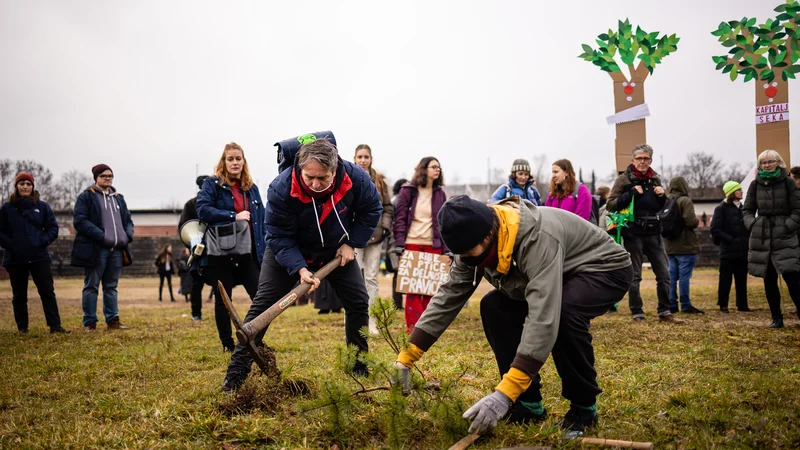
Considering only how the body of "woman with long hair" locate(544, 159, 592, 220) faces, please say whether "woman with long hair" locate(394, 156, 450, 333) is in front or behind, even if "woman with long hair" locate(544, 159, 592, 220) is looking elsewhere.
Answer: in front

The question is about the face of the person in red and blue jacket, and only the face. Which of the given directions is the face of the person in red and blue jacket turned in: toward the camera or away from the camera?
toward the camera

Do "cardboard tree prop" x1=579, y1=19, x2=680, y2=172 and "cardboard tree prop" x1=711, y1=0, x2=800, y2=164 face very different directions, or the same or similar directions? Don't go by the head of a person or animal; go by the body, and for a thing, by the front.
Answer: same or similar directions

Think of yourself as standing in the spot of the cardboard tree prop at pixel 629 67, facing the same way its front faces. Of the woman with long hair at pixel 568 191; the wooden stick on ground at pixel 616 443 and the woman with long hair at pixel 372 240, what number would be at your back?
0

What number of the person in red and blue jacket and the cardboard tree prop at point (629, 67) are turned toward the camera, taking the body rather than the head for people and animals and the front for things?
2

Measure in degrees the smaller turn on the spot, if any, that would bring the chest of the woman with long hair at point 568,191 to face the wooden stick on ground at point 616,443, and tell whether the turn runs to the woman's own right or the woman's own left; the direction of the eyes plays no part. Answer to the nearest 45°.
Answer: approximately 45° to the woman's own left

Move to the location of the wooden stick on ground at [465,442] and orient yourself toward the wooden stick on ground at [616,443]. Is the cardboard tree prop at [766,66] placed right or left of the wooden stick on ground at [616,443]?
left

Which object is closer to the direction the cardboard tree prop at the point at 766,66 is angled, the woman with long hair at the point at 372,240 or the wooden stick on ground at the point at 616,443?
the wooden stick on ground

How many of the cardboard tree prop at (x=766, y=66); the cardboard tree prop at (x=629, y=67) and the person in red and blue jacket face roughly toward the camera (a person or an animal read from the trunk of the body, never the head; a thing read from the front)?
3

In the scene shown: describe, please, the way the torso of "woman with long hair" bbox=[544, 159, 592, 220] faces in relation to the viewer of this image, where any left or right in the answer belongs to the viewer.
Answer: facing the viewer and to the left of the viewer

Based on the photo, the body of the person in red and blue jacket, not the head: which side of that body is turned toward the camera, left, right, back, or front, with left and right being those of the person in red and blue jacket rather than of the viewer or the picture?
front

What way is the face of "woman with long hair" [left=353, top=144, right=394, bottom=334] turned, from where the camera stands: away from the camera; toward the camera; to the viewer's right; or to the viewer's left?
toward the camera

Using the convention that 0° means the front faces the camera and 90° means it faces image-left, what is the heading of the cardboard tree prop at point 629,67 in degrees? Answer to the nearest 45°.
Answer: approximately 0°

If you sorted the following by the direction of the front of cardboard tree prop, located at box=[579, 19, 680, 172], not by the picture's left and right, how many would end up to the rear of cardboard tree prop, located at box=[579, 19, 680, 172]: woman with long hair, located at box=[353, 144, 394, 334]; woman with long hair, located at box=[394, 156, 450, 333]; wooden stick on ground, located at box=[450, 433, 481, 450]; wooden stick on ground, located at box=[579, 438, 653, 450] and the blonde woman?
0

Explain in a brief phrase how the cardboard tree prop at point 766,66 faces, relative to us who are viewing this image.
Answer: facing the viewer

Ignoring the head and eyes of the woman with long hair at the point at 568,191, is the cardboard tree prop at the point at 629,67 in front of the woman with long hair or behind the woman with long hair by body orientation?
behind

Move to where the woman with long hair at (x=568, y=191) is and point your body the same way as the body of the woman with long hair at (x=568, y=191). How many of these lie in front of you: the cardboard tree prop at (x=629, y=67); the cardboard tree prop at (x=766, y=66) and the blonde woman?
1
